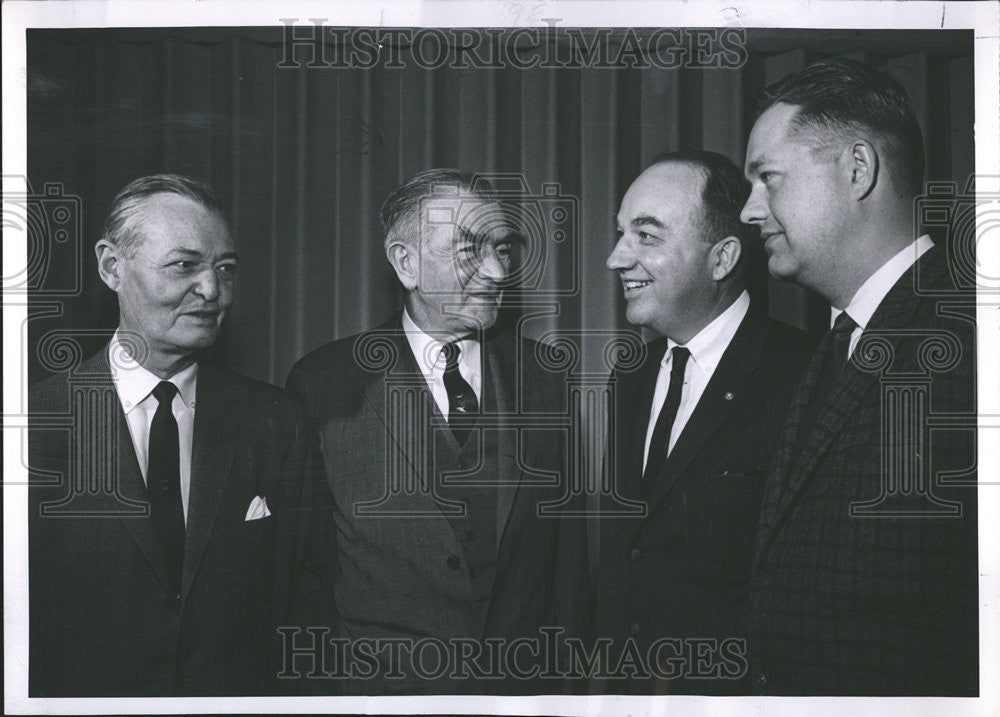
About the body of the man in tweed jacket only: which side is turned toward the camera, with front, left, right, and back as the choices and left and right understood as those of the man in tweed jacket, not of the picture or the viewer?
left

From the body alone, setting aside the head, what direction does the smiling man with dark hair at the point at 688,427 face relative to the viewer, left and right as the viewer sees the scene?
facing the viewer and to the left of the viewer

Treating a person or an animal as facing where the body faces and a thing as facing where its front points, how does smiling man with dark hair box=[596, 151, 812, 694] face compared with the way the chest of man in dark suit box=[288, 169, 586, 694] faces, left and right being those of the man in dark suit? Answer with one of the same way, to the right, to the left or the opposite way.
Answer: to the right

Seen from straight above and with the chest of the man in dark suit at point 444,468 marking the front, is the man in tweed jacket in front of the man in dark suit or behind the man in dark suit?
in front

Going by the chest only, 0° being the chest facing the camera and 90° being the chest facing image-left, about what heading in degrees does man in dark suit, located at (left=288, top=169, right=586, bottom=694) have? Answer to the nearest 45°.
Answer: approximately 315°

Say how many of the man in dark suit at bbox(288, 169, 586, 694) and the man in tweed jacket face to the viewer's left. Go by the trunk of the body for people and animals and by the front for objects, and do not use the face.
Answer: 1

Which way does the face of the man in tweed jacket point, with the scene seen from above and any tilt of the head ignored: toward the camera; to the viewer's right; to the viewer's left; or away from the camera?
to the viewer's left

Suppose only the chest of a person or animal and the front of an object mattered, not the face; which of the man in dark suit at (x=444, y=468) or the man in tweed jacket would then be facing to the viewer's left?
the man in tweed jacket
